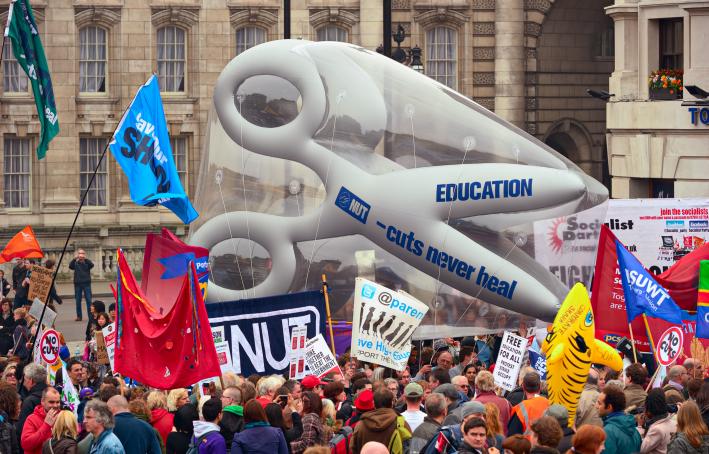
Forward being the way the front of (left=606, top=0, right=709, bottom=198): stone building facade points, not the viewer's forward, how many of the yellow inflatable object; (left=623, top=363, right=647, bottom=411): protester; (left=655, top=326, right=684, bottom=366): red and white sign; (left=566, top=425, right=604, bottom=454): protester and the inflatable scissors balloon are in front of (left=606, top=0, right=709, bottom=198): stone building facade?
5

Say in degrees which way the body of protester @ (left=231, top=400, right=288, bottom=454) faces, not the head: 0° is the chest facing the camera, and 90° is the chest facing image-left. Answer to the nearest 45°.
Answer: approximately 180°

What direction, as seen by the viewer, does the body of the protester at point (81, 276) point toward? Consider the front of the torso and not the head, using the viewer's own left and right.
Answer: facing the viewer

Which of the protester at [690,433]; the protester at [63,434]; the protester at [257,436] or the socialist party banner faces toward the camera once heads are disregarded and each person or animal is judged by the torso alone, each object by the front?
the socialist party banner

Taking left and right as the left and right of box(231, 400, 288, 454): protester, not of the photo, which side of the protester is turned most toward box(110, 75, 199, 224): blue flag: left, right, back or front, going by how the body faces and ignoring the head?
front

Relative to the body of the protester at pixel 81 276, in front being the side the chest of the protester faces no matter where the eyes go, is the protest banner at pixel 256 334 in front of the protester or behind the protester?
in front

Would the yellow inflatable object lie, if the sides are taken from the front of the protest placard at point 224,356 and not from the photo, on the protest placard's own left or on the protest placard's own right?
on the protest placard's own left

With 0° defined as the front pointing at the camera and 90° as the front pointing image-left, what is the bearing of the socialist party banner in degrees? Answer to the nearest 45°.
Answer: approximately 0°

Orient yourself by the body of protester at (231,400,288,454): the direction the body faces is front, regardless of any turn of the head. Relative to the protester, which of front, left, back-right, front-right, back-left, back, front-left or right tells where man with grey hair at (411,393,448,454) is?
right

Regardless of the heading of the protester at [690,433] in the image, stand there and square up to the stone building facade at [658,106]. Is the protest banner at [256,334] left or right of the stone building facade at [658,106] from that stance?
left

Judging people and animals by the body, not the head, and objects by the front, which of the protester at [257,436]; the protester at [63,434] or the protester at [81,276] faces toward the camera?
the protester at [81,276]

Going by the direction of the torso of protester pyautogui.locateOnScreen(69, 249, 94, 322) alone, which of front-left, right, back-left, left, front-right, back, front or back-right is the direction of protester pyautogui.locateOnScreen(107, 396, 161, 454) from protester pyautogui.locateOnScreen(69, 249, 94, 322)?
front

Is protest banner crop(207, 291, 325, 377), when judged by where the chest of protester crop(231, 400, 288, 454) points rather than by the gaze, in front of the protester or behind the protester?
in front

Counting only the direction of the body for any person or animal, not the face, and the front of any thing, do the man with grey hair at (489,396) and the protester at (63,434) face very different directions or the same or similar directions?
same or similar directions

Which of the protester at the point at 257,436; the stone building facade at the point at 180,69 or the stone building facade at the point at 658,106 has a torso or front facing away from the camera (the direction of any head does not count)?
the protester

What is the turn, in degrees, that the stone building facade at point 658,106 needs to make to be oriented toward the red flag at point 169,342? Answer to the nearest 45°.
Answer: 0° — it already faces it
